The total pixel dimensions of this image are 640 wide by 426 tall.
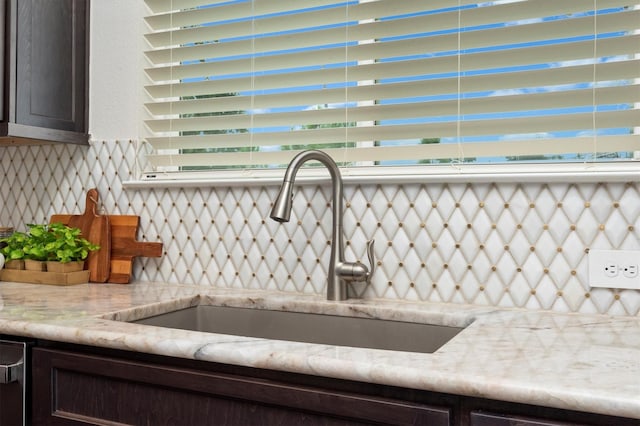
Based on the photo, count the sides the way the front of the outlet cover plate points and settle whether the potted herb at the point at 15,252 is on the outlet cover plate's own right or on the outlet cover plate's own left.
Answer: on the outlet cover plate's own right

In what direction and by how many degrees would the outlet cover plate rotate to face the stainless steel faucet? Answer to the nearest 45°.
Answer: approximately 90° to its right

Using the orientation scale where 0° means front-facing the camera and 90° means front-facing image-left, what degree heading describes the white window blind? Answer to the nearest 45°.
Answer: approximately 45°

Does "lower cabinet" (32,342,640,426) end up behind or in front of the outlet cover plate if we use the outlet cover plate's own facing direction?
in front

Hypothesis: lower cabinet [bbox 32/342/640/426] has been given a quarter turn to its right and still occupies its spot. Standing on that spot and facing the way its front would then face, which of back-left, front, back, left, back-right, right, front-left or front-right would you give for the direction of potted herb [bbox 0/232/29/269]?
front

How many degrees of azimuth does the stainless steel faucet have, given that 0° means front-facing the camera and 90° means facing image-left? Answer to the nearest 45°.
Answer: approximately 45°

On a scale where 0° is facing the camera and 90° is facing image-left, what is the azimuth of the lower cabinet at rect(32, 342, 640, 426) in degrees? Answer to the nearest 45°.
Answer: approximately 45°

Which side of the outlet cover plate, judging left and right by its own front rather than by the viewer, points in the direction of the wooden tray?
right

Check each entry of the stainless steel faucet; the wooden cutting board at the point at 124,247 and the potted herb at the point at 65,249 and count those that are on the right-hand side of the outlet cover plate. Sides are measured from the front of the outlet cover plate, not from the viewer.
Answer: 3

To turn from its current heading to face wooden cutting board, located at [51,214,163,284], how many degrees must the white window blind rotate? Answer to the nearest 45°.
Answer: approximately 45° to its right

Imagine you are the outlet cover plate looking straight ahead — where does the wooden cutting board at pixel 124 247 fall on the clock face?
The wooden cutting board is roughly at 3 o'clock from the outlet cover plate.

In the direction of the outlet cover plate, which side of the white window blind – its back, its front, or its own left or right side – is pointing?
left
